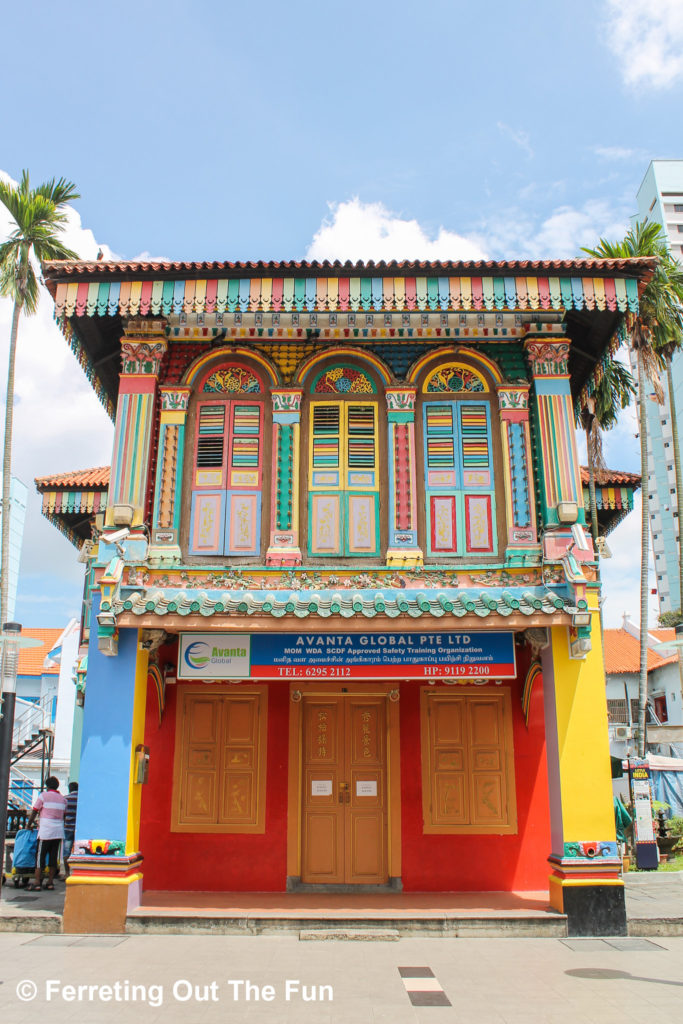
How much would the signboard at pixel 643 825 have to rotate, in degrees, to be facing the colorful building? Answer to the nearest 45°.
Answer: approximately 45° to its right

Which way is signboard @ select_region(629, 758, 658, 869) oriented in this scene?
toward the camera

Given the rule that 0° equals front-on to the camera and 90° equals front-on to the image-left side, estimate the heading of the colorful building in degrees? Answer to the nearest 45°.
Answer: approximately 0°

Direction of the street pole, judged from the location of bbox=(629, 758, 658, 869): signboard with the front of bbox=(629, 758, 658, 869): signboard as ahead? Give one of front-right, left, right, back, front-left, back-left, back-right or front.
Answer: front-right

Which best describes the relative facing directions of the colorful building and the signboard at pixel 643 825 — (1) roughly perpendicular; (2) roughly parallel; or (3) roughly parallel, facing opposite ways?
roughly parallel

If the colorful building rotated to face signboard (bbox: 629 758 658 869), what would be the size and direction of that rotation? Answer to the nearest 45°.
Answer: approximately 135° to its left
